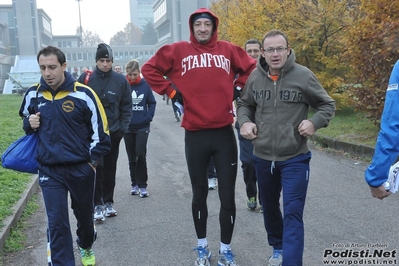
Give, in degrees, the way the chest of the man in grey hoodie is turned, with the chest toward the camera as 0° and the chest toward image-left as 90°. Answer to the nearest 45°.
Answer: approximately 0°

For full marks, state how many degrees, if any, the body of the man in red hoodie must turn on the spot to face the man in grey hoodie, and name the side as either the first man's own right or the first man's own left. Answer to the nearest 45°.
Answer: approximately 45° to the first man's own left

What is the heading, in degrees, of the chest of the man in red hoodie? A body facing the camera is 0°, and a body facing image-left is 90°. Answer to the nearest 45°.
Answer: approximately 0°

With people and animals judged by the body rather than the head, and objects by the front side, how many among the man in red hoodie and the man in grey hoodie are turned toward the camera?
2

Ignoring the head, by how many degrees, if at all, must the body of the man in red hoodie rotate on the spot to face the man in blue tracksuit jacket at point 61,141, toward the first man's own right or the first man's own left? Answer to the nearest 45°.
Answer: approximately 90° to the first man's own right

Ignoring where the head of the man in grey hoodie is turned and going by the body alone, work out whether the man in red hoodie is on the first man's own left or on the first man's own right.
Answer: on the first man's own right

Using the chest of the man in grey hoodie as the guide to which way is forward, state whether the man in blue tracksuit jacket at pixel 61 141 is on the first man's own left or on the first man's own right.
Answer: on the first man's own right
